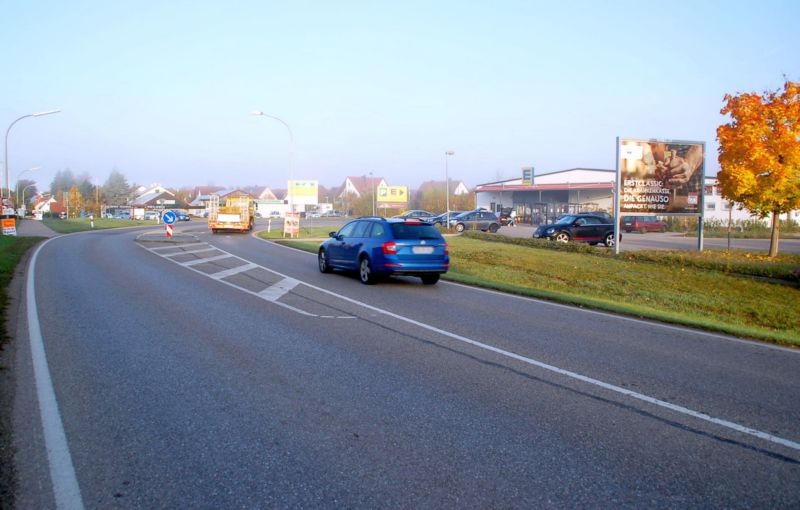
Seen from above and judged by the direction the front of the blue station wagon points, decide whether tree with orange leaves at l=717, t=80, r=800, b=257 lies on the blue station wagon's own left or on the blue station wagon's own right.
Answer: on the blue station wagon's own right

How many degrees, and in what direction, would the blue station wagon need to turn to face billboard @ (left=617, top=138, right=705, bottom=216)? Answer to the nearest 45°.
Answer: approximately 90° to its right

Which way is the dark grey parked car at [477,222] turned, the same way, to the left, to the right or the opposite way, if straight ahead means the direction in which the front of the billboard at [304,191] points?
to the right

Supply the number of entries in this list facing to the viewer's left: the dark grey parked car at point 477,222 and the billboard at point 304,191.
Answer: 1

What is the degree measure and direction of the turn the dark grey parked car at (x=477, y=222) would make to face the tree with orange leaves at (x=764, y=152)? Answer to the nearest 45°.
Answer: approximately 135° to its left

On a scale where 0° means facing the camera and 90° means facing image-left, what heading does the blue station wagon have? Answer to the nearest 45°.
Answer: approximately 135°

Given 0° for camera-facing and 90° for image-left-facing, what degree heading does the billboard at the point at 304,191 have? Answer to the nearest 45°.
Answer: approximately 0°

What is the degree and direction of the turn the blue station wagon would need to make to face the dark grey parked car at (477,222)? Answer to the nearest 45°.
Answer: approximately 45° to its right

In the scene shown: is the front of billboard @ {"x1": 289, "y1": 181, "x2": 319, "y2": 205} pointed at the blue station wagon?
yes

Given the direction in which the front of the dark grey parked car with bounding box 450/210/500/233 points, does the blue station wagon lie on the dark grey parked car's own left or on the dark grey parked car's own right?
on the dark grey parked car's own left

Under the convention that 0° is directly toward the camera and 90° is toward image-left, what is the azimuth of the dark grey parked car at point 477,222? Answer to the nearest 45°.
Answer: approximately 90°
